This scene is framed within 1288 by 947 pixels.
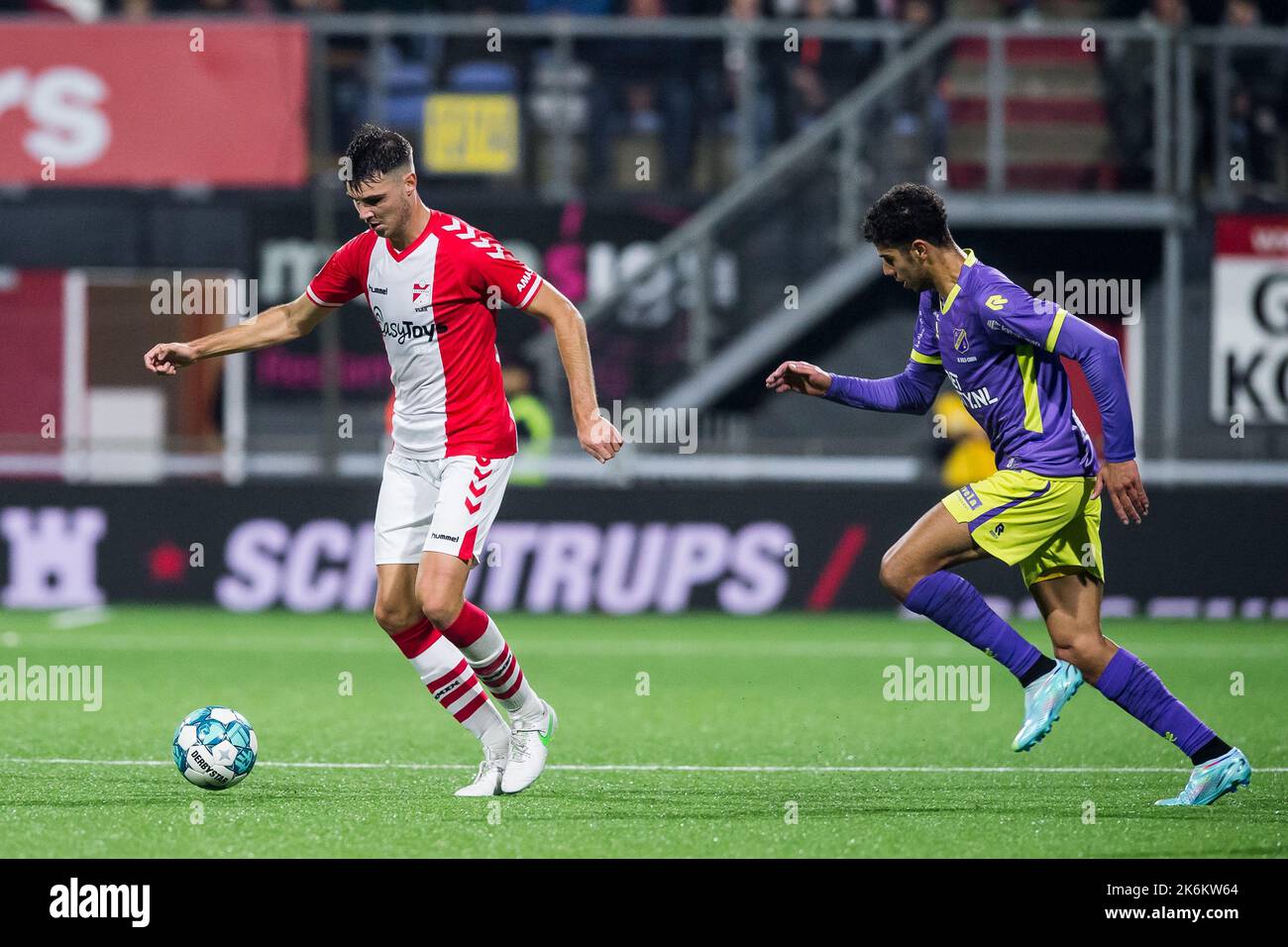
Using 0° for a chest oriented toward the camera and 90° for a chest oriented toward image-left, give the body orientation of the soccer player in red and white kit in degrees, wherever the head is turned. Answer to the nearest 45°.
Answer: approximately 45°

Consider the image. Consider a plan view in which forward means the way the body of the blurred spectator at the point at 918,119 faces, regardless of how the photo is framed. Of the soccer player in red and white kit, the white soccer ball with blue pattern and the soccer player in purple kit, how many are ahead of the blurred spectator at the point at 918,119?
3

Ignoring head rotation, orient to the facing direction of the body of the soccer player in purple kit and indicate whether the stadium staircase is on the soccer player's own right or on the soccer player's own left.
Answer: on the soccer player's own right

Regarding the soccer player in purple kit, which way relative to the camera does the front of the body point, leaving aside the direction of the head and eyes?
to the viewer's left

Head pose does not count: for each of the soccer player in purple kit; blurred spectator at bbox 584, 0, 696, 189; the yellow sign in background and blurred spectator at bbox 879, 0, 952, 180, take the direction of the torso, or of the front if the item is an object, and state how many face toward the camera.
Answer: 3

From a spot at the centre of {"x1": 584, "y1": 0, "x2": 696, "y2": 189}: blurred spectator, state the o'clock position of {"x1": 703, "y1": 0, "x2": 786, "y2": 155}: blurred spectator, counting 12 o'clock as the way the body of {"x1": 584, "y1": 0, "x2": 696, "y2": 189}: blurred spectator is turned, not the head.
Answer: {"x1": 703, "y1": 0, "x2": 786, "y2": 155}: blurred spectator is roughly at 9 o'clock from {"x1": 584, "y1": 0, "x2": 696, "y2": 189}: blurred spectator.

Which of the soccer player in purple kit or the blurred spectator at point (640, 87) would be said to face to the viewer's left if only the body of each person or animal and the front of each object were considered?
the soccer player in purple kit

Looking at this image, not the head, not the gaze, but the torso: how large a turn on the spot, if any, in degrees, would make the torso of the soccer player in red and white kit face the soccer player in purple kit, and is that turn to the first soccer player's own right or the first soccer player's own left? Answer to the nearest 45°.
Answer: approximately 135° to the first soccer player's own left

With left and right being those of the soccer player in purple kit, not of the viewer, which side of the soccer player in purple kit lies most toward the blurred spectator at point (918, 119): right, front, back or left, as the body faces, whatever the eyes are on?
right

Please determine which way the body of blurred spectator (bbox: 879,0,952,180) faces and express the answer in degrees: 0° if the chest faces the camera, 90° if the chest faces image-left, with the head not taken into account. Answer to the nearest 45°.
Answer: approximately 0°

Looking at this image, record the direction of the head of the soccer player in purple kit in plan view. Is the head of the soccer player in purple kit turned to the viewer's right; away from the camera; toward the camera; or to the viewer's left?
to the viewer's left

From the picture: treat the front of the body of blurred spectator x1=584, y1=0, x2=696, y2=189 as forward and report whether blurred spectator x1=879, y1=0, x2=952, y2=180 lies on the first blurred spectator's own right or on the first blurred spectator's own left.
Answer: on the first blurred spectator's own left

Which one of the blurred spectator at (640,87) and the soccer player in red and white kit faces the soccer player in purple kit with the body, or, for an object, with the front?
the blurred spectator

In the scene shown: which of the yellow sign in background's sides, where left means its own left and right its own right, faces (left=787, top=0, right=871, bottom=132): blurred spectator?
left
